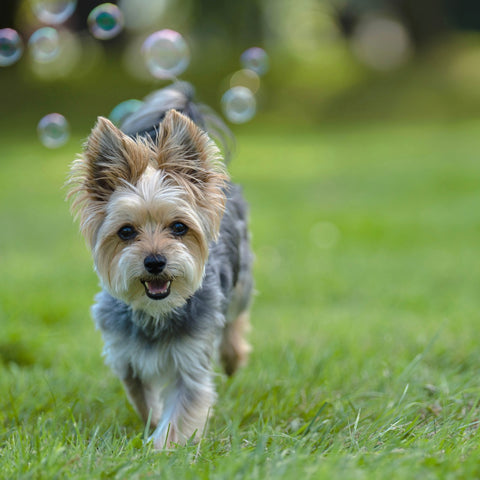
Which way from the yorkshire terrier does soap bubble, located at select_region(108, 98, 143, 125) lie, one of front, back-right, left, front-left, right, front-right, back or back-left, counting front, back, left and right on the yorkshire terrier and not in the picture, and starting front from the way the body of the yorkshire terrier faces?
back

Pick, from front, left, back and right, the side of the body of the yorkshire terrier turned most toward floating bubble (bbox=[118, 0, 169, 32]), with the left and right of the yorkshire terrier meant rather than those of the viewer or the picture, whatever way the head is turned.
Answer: back

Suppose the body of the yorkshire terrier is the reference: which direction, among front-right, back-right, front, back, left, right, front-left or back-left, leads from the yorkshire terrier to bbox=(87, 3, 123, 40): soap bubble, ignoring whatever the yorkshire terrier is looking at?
back

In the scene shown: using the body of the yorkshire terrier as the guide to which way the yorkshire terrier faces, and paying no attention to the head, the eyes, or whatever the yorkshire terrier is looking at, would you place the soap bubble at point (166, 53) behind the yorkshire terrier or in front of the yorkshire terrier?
behind

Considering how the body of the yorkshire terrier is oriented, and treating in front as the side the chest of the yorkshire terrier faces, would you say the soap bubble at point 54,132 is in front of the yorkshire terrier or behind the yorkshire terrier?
behind

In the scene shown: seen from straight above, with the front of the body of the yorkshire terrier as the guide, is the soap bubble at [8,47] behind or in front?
behind

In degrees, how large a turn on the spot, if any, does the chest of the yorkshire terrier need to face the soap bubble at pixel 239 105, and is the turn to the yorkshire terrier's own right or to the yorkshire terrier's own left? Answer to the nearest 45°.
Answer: approximately 180°

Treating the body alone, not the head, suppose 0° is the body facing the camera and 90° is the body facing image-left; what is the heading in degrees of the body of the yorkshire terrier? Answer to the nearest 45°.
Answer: approximately 0°

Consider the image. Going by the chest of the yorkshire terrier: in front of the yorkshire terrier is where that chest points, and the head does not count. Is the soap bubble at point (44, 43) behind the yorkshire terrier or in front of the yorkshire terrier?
behind
